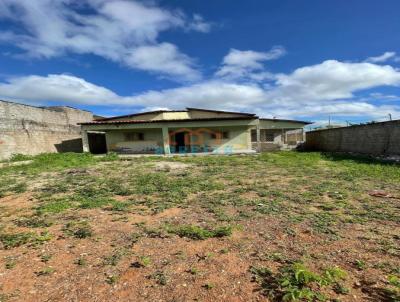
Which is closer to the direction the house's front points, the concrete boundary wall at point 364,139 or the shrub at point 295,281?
the shrub

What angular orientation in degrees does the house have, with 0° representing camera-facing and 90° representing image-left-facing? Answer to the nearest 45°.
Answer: approximately 0°

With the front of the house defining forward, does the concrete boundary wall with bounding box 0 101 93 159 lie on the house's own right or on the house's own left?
on the house's own right

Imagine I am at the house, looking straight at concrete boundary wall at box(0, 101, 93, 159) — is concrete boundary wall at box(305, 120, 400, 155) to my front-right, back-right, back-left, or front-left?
back-left

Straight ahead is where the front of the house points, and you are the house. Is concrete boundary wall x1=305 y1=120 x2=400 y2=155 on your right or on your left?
on your left

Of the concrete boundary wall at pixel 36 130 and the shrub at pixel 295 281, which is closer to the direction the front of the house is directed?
the shrub

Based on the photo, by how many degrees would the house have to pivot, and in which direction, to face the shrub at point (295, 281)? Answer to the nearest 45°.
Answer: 0° — it already faces it
